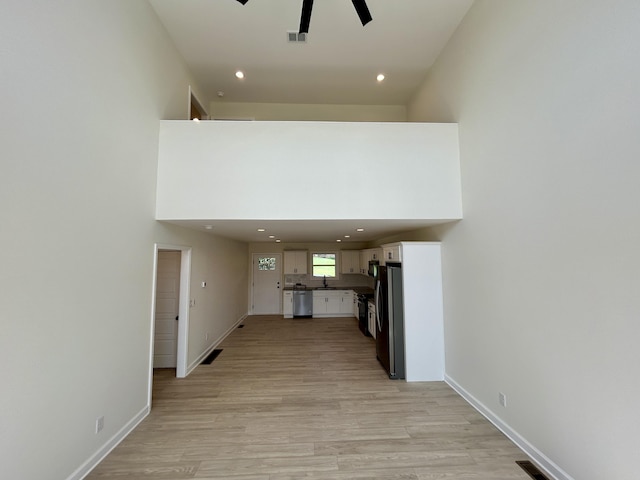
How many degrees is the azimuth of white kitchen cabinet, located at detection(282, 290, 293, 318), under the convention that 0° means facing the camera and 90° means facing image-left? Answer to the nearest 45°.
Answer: approximately 0°

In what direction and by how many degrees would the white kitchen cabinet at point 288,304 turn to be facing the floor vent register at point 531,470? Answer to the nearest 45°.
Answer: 0° — it already faces it

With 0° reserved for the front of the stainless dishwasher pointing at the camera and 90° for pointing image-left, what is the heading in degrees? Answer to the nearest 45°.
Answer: approximately 0°

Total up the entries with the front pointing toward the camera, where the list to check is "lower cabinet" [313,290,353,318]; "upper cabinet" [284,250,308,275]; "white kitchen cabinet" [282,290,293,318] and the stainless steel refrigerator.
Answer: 3

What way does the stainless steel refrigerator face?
to the viewer's left

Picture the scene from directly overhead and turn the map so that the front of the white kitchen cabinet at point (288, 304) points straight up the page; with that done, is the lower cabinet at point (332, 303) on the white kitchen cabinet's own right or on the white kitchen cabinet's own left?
on the white kitchen cabinet's own left

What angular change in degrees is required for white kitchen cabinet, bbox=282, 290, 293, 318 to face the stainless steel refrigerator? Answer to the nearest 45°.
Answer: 0° — it already faces it

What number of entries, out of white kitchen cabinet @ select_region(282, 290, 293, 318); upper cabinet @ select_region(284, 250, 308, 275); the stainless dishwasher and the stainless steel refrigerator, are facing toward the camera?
3

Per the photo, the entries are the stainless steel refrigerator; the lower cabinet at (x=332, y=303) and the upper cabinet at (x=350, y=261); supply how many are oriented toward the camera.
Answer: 2
